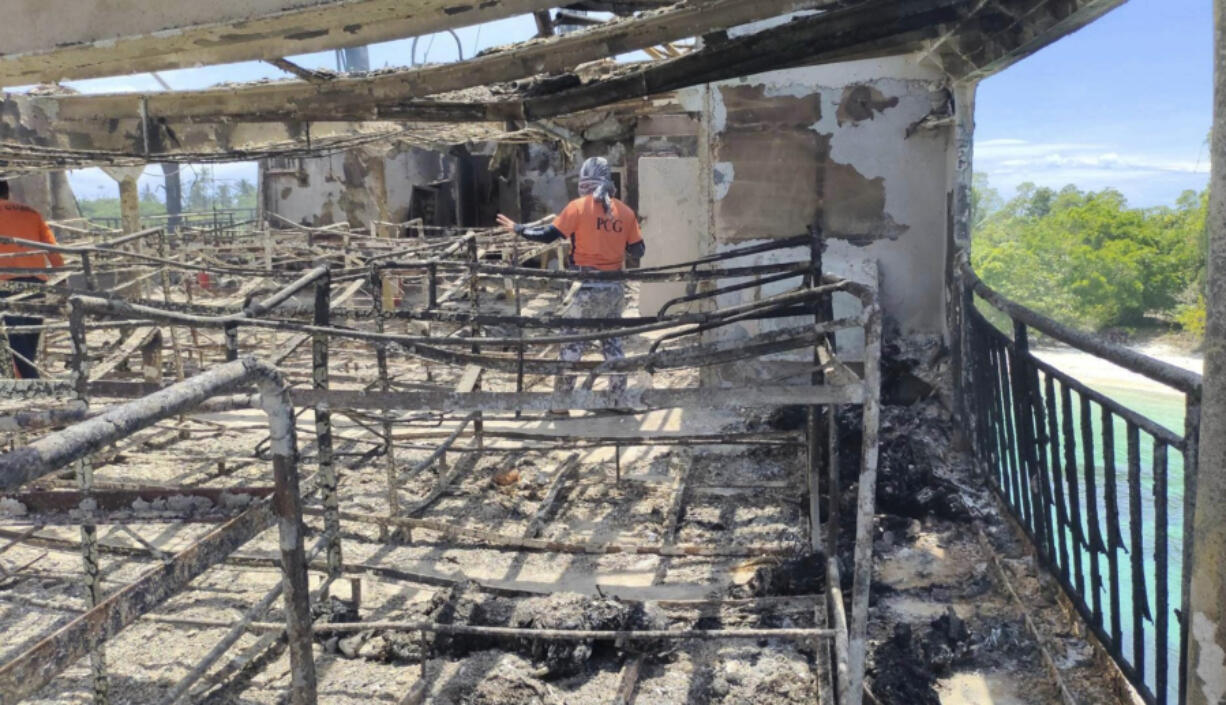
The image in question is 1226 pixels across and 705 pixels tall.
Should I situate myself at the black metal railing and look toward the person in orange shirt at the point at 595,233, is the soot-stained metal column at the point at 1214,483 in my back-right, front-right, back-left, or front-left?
back-left

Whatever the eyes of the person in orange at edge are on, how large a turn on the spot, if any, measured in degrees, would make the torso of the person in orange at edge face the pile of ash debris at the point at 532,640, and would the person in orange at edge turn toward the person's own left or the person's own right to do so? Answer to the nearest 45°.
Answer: approximately 180°

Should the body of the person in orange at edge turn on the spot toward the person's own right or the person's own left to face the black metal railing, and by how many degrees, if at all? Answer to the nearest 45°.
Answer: approximately 135° to the person's own right

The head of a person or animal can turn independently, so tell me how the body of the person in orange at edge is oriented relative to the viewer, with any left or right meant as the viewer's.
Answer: facing away from the viewer

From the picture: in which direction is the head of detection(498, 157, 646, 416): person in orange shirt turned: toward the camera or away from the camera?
away from the camera

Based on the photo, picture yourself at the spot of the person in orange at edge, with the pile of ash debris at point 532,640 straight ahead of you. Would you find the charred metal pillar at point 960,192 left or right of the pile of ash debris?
left
